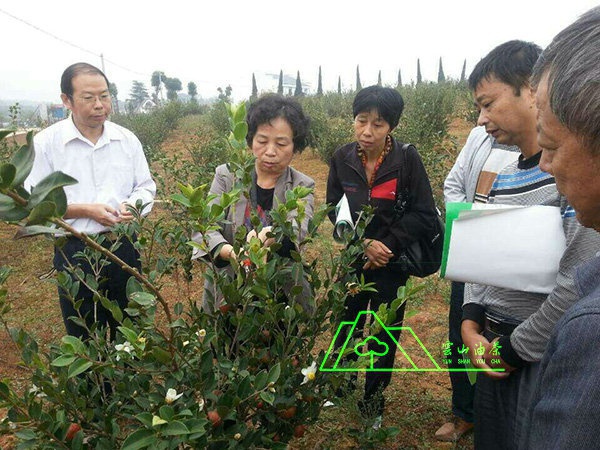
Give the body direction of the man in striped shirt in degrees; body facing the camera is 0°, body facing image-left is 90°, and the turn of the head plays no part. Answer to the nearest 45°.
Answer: approximately 45°

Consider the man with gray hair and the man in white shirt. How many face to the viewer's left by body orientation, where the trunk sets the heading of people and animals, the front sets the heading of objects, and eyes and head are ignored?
1

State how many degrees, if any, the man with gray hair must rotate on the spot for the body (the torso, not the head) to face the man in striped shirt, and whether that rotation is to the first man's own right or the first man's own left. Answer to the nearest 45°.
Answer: approximately 90° to the first man's own right

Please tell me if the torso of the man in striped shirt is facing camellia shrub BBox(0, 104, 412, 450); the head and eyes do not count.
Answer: yes

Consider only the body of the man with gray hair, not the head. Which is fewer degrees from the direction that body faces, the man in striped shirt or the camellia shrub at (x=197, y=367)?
the camellia shrub

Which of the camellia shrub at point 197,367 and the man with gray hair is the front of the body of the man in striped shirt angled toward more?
the camellia shrub

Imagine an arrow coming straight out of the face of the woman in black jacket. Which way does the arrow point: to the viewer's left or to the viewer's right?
to the viewer's left

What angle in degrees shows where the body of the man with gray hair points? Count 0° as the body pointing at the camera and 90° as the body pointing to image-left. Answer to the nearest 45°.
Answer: approximately 90°
